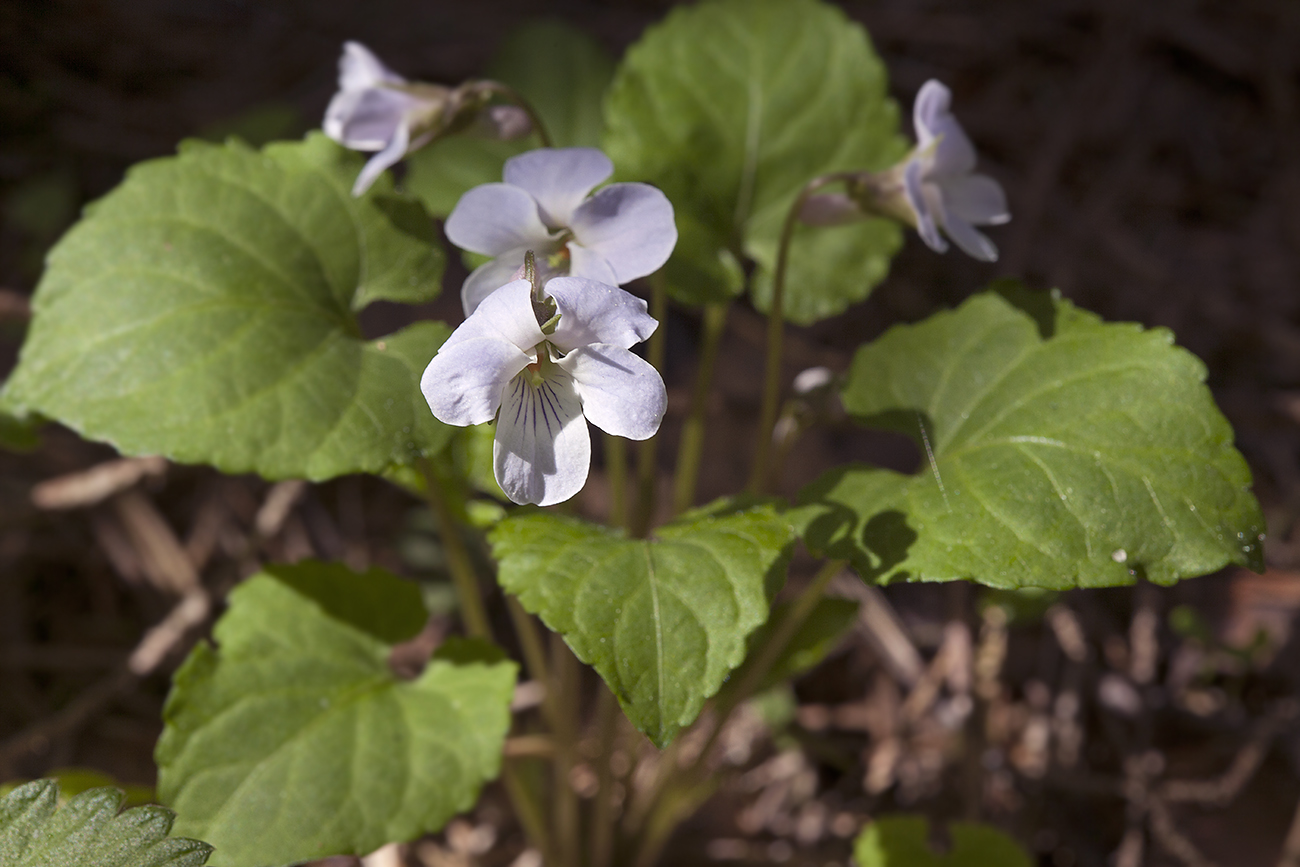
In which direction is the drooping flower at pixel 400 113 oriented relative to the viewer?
to the viewer's left
